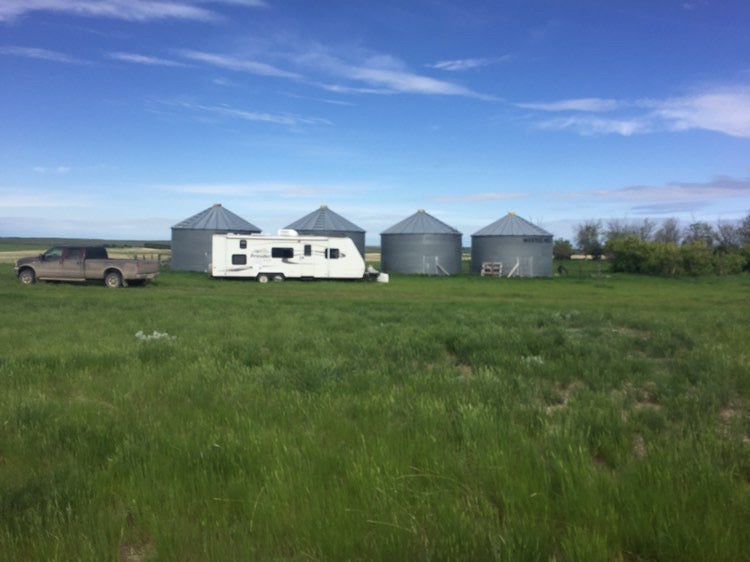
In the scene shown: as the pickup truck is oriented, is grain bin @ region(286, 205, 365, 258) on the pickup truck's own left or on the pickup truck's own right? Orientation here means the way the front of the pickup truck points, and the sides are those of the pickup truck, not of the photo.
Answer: on the pickup truck's own right

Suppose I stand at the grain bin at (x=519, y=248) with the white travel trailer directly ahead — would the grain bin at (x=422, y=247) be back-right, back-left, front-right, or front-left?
front-right

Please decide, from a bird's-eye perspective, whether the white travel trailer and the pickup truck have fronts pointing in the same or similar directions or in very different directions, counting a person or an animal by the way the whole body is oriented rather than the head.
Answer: very different directions

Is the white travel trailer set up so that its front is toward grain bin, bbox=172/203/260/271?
no

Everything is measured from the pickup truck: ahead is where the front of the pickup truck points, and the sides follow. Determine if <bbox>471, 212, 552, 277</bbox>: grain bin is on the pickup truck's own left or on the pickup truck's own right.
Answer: on the pickup truck's own right

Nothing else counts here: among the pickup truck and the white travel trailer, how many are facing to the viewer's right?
1

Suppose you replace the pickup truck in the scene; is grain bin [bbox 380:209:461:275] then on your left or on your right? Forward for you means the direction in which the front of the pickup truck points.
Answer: on your right

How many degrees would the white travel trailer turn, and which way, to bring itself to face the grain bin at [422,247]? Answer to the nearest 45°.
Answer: approximately 45° to its left

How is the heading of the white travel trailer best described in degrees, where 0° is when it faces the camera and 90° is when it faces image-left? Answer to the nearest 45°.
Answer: approximately 270°

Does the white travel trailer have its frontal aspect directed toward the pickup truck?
no

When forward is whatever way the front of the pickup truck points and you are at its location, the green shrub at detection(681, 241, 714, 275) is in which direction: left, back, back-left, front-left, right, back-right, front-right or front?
back-right

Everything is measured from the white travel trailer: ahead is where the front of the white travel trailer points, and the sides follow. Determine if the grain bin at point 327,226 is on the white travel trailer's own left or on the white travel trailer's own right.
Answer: on the white travel trailer's own left

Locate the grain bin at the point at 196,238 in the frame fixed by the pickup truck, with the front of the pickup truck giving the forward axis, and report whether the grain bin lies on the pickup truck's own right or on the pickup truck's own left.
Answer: on the pickup truck's own right

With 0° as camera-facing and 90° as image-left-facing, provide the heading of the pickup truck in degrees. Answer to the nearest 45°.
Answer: approximately 135°

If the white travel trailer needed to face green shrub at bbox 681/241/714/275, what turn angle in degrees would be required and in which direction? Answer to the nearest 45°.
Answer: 0° — it already faces it

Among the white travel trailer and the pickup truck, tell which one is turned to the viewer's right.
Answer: the white travel trailer
